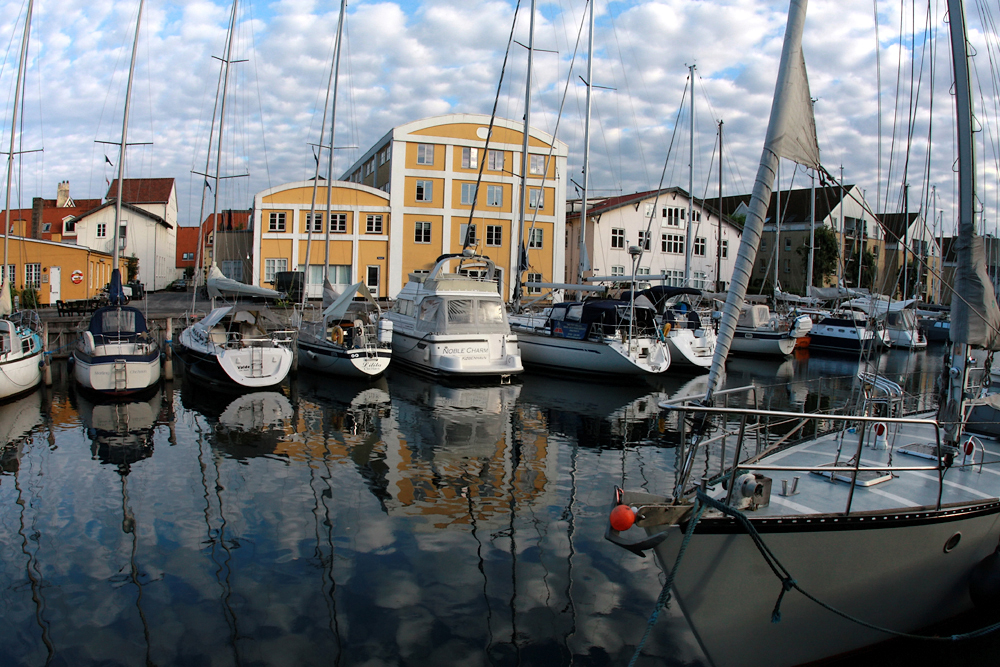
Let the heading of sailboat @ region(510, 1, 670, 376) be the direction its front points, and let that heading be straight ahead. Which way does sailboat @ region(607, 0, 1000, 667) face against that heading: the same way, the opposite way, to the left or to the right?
to the left

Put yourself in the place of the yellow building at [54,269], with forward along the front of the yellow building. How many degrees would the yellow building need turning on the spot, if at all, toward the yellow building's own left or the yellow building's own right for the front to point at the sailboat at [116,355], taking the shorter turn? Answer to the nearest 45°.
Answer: approximately 45° to the yellow building's own right

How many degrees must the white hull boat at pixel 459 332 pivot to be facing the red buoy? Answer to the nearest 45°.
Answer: approximately 135° to its left

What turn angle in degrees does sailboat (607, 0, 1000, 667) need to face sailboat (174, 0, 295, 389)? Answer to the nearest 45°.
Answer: approximately 90° to its right

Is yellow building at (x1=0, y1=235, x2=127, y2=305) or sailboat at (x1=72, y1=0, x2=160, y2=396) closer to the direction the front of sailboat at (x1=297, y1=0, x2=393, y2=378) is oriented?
the yellow building

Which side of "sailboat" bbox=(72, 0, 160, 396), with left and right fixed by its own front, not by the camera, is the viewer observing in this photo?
back

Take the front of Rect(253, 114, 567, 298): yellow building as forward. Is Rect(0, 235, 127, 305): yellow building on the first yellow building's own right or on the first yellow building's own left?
on the first yellow building's own right

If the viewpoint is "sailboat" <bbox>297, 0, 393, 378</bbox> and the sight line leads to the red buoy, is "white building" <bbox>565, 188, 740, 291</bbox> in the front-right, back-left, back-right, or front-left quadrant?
back-left
